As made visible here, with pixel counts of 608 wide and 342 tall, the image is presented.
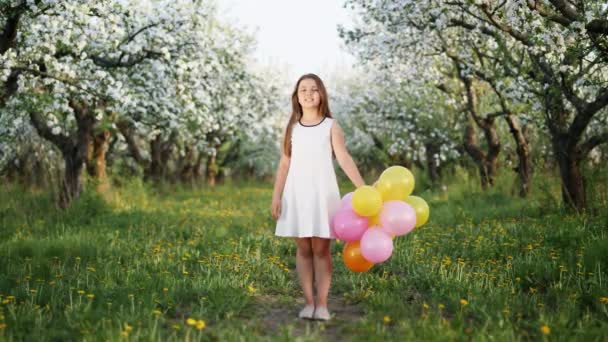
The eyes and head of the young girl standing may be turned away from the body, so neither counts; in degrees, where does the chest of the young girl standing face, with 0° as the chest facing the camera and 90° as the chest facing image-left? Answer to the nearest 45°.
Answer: approximately 0°

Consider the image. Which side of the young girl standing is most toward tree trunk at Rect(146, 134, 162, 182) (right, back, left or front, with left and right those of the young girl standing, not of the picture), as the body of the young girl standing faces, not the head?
back

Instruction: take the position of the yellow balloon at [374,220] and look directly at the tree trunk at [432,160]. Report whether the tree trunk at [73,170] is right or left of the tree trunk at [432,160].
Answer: left

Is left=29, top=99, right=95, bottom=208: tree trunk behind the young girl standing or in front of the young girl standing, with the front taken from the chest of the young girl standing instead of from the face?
behind

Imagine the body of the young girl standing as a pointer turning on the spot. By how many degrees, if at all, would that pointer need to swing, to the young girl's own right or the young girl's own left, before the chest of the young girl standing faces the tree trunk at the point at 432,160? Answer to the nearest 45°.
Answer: approximately 180°
